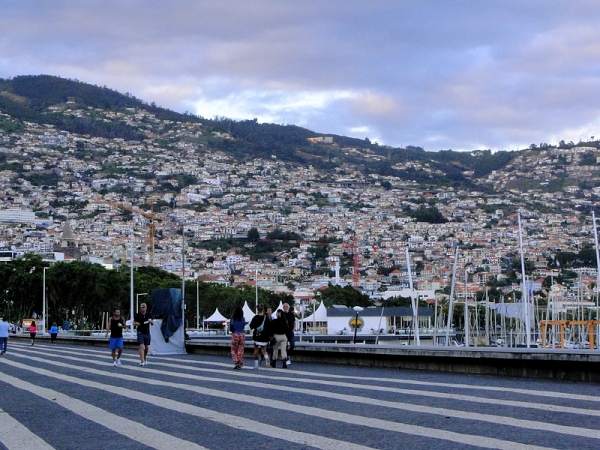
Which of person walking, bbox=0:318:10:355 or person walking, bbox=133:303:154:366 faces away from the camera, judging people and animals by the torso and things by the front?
person walking, bbox=0:318:10:355

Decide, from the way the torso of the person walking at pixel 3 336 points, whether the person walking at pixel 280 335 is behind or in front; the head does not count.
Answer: behind

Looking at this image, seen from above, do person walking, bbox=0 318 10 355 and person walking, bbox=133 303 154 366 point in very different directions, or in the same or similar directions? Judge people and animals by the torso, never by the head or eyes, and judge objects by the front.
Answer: very different directions

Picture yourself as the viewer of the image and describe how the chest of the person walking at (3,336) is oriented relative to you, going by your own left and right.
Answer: facing away from the viewer
